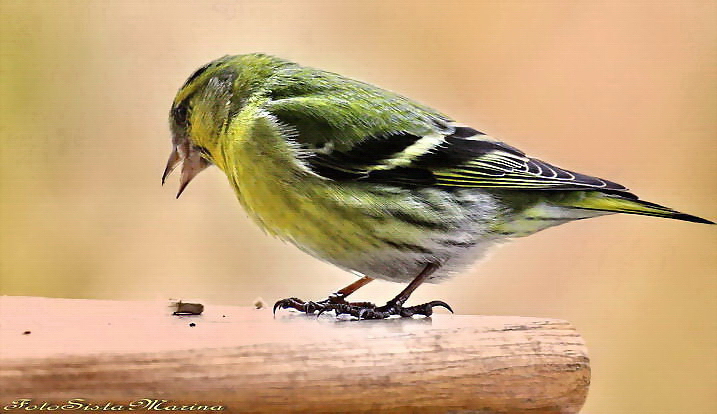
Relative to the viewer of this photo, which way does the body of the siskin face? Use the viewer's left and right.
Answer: facing to the left of the viewer
